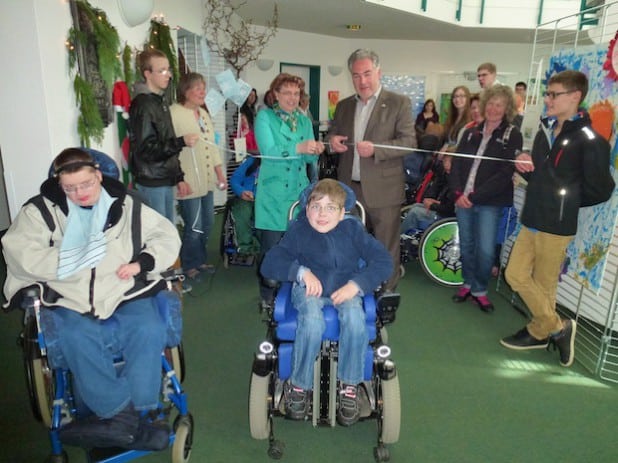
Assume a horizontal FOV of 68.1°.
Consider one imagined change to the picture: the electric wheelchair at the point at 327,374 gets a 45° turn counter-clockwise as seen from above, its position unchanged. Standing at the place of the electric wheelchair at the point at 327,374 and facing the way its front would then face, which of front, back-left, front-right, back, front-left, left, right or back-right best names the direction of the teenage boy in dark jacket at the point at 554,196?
left

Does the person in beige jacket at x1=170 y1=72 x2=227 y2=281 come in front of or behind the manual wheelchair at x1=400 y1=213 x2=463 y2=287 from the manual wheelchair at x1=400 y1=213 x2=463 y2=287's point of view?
in front

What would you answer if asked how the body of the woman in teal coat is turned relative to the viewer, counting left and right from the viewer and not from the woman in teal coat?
facing the viewer and to the right of the viewer

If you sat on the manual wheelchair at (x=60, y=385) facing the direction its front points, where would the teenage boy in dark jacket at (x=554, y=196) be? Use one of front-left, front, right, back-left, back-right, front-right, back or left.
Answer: left

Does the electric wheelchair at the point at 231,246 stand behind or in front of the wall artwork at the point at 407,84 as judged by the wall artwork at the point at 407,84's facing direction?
in front

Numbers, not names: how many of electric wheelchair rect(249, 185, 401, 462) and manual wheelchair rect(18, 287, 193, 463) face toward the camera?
2

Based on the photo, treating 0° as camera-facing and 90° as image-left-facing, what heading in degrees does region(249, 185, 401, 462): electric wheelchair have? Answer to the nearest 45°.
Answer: approximately 0°

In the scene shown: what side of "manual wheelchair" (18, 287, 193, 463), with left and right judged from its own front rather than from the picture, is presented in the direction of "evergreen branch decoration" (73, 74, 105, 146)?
back

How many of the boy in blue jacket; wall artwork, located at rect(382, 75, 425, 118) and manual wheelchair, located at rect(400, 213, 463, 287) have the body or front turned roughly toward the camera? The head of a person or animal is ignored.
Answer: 2

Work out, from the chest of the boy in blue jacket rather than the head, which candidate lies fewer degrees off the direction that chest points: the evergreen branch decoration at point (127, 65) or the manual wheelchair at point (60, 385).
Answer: the manual wheelchair

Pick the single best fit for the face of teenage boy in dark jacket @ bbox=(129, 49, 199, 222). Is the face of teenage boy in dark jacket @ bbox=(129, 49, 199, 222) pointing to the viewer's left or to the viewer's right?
to the viewer's right

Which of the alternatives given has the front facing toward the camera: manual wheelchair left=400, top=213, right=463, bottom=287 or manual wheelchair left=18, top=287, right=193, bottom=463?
manual wheelchair left=18, top=287, right=193, bottom=463

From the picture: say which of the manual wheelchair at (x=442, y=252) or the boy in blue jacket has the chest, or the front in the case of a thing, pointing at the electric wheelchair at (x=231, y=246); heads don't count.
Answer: the manual wheelchair at (x=442, y=252)

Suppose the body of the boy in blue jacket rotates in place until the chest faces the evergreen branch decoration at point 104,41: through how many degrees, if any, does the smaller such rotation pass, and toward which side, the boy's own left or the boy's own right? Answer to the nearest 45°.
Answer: approximately 135° to the boy's own right

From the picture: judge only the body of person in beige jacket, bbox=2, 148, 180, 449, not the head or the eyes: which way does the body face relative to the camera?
toward the camera

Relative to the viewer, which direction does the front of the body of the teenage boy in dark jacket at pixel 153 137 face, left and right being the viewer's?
facing to the right of the viewer
